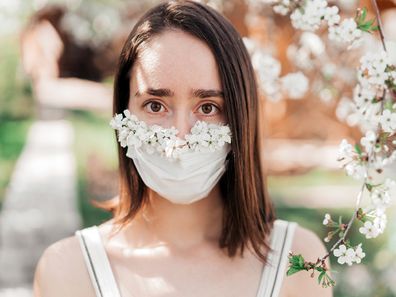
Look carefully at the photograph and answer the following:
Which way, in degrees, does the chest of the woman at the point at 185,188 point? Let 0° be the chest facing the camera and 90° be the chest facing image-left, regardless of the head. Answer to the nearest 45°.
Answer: approximately 0°

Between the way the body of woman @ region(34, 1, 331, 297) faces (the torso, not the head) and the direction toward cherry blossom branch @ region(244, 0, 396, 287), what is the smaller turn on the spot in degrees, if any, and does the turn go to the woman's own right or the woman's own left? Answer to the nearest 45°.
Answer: approximately 45° to the woman's own left

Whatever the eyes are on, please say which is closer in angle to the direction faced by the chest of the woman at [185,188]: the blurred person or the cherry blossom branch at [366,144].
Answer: the cherry blossom branch

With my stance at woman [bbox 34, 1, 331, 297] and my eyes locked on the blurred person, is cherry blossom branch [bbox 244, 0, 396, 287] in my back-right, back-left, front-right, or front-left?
back-right

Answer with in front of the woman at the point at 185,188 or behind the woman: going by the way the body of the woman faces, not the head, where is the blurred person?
behind
